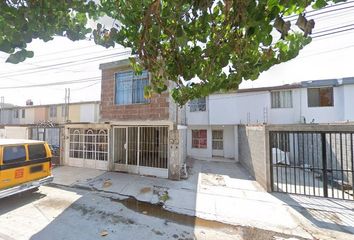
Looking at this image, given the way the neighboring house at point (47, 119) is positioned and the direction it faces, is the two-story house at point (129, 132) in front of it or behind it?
in front

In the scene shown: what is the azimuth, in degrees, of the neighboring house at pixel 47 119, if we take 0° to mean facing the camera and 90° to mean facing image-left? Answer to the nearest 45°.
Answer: approximately 0°

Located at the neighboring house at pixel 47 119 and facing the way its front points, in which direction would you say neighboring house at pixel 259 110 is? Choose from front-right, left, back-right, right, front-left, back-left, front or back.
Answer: front-left
